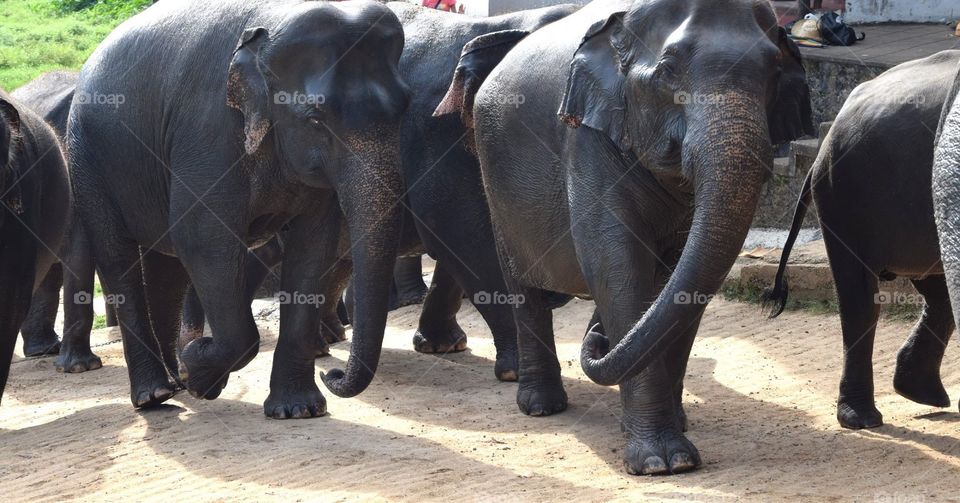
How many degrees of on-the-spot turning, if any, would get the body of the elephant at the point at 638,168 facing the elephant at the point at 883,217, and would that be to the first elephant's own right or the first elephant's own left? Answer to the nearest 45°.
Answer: approximately 90° to the first elephant's own left

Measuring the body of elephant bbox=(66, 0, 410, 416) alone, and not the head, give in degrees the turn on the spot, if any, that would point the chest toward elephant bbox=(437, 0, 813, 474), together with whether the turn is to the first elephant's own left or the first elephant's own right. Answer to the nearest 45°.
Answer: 0° — it already faces it

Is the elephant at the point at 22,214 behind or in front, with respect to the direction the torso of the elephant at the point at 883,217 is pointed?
behind

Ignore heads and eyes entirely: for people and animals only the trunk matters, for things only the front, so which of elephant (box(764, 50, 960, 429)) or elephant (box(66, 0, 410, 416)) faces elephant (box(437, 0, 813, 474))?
elephant (box(66, 0, 410, 416))

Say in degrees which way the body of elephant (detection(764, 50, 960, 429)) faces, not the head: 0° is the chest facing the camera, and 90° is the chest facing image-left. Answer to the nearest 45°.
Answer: approximately 270°

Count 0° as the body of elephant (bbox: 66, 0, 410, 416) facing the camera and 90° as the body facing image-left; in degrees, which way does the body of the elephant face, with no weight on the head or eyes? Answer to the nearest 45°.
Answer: approximately 315°
